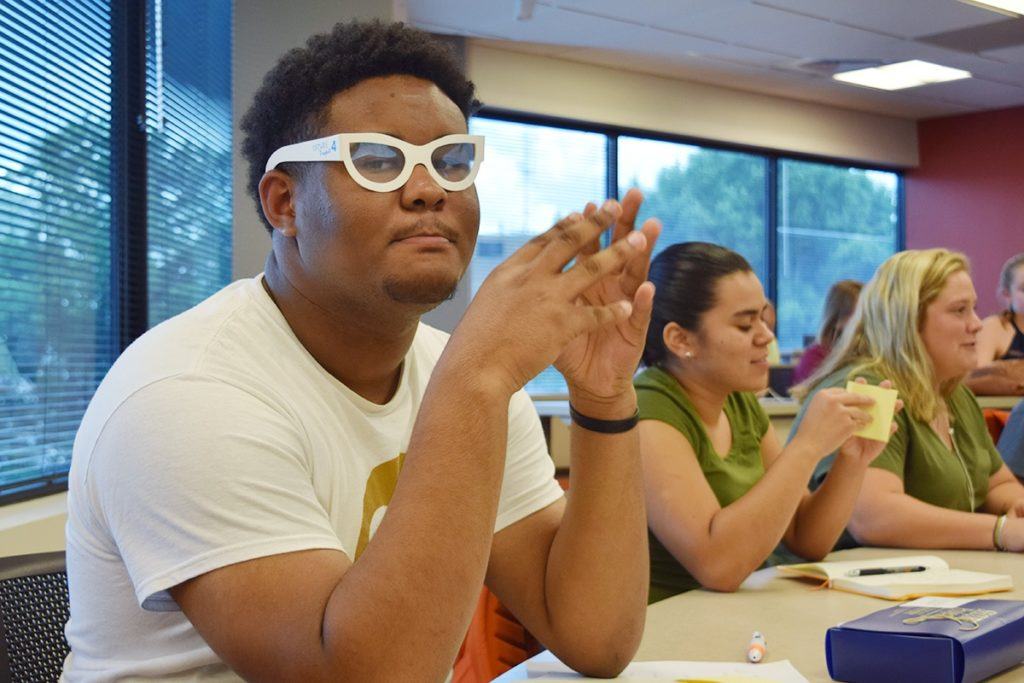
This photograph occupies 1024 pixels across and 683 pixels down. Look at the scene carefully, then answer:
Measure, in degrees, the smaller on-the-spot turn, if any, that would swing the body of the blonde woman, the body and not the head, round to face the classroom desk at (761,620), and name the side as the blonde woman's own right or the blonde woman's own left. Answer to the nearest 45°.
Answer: approximately 45° to the blonde woman's own right

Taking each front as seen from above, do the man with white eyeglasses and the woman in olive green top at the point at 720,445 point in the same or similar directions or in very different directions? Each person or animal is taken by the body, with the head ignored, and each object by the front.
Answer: same or similar directions

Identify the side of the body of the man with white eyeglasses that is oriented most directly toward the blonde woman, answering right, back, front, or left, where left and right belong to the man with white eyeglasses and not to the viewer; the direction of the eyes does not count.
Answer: left

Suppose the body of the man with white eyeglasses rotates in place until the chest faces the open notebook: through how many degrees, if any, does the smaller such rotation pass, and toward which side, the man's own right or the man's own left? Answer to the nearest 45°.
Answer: approximately 90° to the man's own left

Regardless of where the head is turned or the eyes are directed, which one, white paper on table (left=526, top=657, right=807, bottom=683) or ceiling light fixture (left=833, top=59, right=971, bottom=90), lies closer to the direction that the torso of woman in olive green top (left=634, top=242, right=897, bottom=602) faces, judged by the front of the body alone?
the white paper on table

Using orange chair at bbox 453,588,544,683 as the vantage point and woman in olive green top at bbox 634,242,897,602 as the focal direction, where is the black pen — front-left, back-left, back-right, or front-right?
front-right
